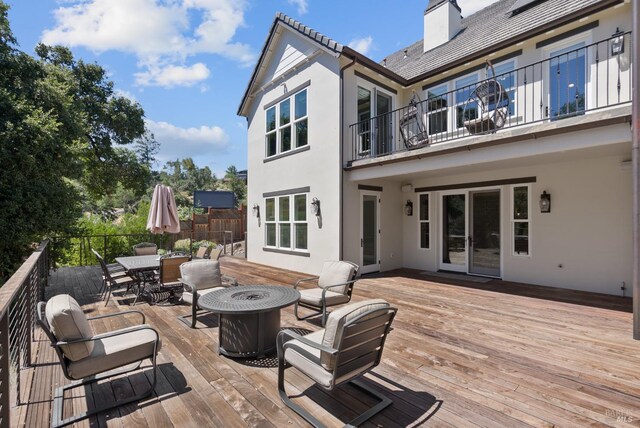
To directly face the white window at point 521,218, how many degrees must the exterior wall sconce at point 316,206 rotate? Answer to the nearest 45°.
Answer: approximately 135° to its left

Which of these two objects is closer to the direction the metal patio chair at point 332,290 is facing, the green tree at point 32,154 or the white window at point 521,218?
the green tree

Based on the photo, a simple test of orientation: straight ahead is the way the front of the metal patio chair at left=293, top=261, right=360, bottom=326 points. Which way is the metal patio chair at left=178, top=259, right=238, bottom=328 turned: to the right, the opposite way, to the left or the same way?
to the left

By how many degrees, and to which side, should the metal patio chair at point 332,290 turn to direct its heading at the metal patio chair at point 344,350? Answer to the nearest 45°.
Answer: approximately 45° to its left

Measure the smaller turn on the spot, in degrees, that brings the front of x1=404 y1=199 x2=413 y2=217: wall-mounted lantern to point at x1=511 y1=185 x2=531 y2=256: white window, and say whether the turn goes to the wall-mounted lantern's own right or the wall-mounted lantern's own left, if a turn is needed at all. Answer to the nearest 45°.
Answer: approximately 90° to the wall-mounted lantern's own left

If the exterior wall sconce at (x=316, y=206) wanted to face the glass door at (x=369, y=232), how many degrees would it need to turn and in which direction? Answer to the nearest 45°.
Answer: approximately 135° to its left

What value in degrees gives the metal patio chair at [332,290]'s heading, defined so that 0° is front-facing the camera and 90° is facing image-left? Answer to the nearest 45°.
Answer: approximately 45°

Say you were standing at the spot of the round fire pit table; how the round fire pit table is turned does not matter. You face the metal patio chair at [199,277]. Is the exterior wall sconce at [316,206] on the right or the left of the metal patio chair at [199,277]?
right

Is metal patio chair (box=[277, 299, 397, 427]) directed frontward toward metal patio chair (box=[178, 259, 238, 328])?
yes
